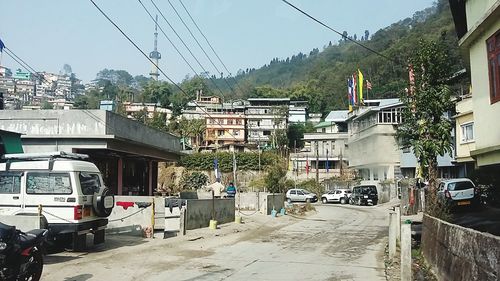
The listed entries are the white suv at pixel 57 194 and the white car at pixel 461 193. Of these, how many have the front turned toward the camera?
0

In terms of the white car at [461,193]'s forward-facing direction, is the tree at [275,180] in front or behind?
in front

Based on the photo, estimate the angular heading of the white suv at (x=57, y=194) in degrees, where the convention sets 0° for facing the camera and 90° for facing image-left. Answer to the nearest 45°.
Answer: approximately 135°

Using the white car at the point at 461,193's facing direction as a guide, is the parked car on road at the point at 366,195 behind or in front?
in front

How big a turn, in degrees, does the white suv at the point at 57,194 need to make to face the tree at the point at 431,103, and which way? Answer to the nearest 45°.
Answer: approximately 135° to its right

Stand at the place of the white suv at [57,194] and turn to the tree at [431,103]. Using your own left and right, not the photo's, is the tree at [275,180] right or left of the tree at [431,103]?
left

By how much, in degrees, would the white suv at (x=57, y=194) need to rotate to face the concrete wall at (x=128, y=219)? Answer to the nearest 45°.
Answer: approximately 90° to its right
